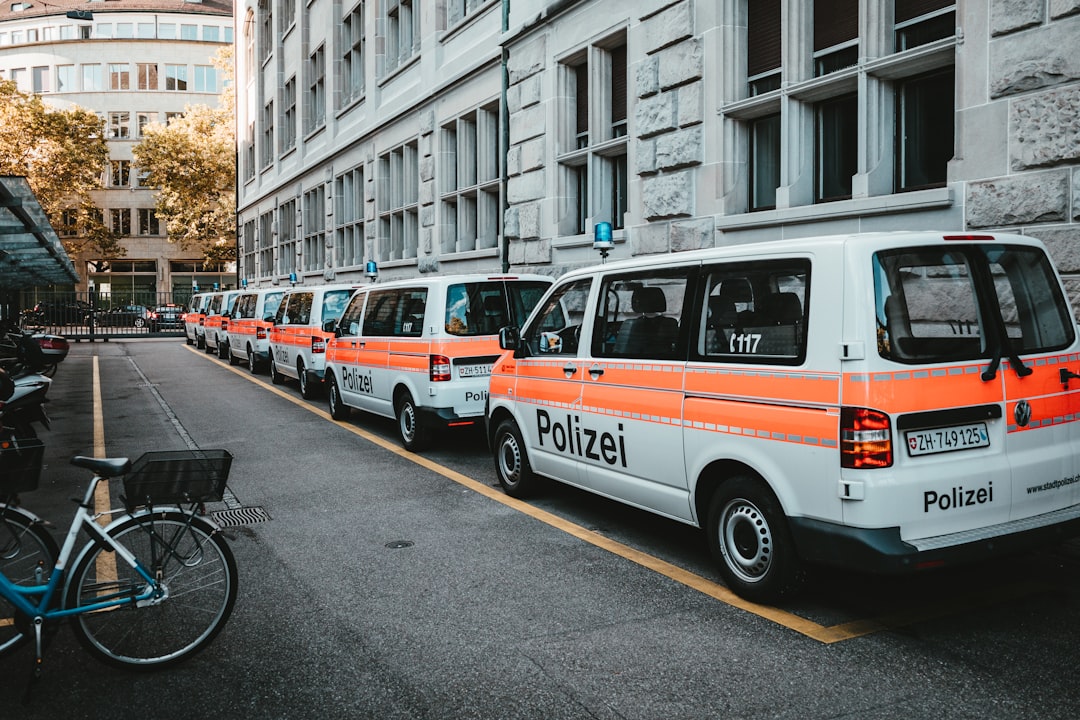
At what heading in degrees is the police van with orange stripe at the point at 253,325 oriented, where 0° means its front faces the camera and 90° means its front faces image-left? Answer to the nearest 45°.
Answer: approximately 135°

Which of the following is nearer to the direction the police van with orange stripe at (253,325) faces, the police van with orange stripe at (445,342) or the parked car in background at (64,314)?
the parked car in background

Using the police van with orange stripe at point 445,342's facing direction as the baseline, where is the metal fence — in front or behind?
in front

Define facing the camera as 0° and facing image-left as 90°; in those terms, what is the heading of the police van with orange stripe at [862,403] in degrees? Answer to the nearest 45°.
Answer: approximately 135°

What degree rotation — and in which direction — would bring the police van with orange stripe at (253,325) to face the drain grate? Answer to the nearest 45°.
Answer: approximately 135° to its left

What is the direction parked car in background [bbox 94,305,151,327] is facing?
to the viewer's left

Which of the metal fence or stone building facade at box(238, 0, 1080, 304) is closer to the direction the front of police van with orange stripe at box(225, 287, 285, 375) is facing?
the metal fence
